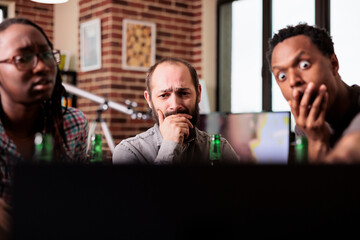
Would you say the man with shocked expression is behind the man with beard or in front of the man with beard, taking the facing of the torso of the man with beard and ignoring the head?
in front

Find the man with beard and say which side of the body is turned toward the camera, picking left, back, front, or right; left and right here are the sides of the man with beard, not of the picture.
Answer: front

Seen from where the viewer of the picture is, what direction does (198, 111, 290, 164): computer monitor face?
facing the viewer

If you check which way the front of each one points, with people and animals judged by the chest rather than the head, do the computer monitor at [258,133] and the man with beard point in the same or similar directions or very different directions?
same or similar directions

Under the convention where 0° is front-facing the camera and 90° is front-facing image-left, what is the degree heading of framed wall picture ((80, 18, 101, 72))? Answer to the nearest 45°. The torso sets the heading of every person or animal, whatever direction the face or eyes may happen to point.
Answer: approximately 45°

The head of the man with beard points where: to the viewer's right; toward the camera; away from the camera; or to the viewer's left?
toward the camera

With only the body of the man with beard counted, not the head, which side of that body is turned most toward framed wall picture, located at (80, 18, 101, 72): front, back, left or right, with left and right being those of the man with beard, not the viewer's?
back

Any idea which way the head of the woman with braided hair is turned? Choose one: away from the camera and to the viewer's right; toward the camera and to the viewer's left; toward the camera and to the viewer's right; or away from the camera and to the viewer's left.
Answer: toward the camera and to the viewer's right

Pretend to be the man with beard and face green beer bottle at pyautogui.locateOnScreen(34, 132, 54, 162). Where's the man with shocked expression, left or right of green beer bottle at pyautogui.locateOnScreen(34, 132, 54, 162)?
left

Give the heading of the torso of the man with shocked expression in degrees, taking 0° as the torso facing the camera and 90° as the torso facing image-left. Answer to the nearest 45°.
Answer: approximately 45°

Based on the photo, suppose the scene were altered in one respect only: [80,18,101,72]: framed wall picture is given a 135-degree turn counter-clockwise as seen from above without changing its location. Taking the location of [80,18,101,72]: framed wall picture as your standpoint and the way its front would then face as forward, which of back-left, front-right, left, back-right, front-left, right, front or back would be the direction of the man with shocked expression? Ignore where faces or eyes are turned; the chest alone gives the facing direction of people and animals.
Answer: right

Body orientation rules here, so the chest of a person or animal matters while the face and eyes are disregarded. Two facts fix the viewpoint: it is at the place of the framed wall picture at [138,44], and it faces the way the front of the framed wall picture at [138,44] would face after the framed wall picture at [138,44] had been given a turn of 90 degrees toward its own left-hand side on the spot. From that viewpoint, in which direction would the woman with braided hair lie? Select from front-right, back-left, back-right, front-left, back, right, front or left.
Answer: back-right

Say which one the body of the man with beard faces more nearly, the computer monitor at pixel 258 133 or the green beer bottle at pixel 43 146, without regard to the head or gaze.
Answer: the green beer bottle

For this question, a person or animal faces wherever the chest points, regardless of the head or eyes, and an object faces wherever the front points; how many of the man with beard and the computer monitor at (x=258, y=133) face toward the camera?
2
